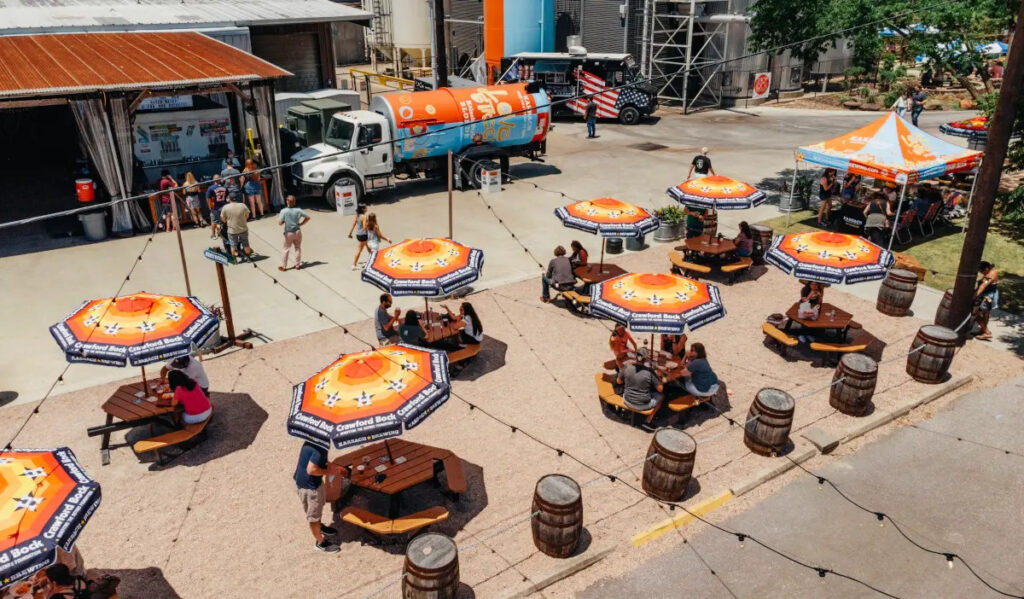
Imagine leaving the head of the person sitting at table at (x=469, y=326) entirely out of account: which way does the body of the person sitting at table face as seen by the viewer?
to the viewer's left

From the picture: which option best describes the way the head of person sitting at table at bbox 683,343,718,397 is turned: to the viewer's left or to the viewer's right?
to the viewer's left

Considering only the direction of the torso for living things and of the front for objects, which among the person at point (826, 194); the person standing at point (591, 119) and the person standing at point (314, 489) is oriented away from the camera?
the person standing at point (591, 119)

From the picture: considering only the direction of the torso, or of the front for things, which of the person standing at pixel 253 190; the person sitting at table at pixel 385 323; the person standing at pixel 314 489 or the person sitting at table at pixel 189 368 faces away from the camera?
the person standing at pixel 253 190

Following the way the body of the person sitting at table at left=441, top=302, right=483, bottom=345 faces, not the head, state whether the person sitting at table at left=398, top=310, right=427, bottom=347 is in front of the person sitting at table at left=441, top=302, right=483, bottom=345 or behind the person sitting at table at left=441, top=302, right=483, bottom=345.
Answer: in front

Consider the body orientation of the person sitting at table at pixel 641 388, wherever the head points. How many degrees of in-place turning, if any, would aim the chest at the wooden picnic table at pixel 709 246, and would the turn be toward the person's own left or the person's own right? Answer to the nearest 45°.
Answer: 0° — they already face it

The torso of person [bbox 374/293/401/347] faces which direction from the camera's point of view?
to the viewer's right

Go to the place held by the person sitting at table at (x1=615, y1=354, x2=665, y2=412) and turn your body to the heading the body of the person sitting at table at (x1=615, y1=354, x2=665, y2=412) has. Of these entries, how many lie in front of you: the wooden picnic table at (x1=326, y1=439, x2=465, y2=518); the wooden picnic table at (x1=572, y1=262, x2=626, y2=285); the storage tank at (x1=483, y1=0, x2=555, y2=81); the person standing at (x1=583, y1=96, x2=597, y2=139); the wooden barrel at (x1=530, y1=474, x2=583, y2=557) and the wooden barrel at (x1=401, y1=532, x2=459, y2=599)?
3

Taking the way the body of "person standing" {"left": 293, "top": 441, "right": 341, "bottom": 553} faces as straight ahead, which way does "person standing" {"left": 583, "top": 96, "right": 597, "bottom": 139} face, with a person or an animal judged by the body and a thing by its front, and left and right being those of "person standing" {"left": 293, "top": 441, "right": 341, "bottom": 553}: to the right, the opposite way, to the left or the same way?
to the left

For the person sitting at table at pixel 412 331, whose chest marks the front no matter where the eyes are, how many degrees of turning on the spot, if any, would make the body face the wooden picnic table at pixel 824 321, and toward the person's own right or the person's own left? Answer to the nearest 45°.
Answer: approximately 45° to the person's own right

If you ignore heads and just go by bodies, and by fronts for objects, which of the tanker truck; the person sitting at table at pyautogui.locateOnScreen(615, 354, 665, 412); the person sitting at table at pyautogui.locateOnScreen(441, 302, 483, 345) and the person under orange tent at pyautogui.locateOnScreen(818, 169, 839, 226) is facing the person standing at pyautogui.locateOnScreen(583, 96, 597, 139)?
the person sitting at table at pyautogui.locateOnScreen(615, 354, 665, 412)

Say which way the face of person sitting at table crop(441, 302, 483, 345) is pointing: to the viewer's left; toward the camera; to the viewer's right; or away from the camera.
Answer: to the viewer's left

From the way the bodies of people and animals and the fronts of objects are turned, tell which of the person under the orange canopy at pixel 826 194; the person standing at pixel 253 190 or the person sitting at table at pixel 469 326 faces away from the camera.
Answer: the person standing
